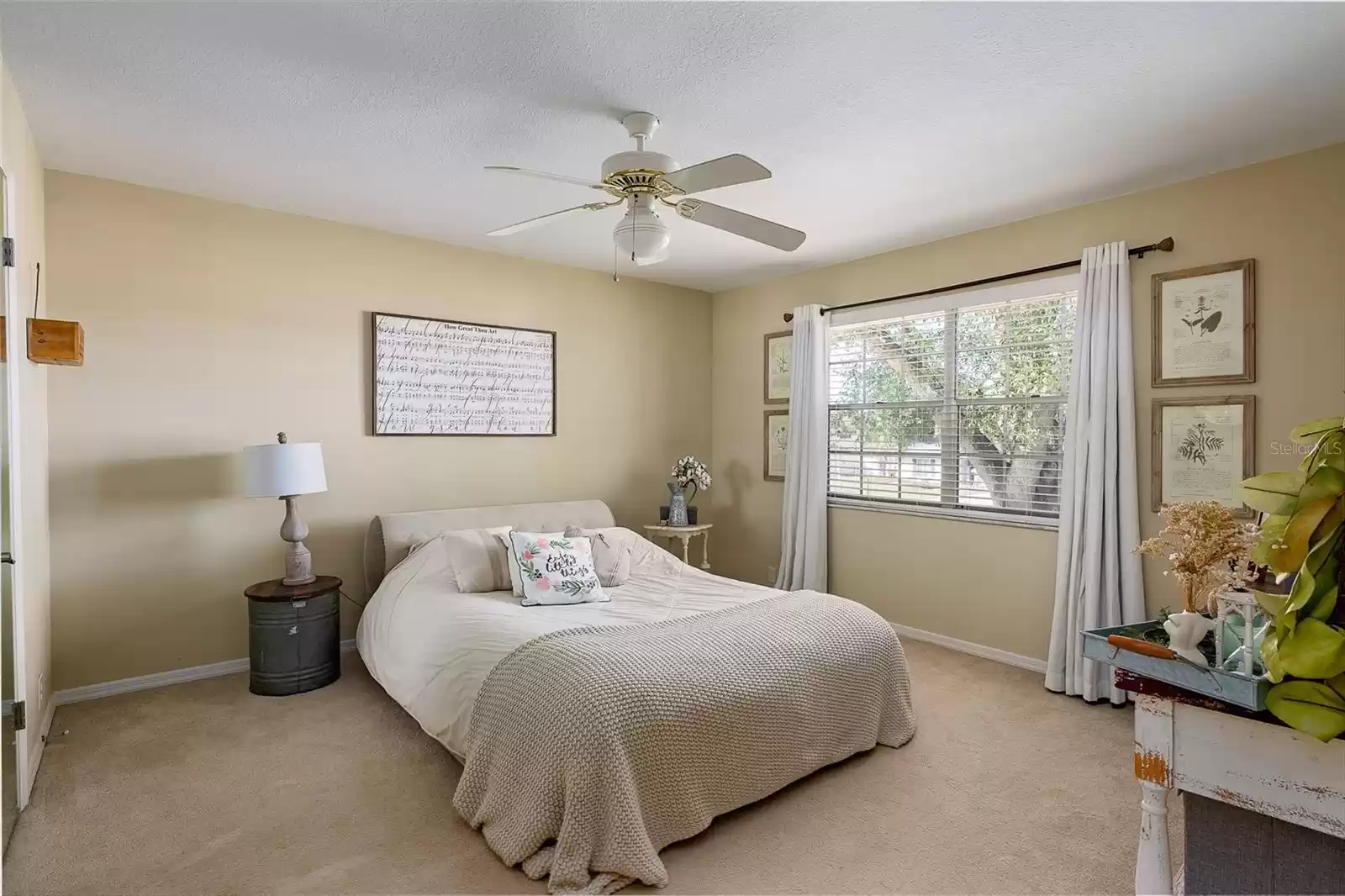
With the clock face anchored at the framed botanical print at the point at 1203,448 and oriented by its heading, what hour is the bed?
The bed is roughly at 1 o'clock from the framed botanical print.

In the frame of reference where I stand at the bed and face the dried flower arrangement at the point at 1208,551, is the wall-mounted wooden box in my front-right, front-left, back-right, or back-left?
back-right

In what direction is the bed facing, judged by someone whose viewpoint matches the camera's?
facing the viewer and to the right of the viewer

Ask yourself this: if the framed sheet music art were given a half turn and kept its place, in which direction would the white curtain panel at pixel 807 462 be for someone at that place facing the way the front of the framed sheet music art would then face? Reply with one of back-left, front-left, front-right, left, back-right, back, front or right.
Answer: back-right

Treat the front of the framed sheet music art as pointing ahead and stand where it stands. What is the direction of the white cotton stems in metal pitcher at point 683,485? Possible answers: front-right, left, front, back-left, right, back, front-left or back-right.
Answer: front-left

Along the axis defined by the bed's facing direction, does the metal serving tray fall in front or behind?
in front

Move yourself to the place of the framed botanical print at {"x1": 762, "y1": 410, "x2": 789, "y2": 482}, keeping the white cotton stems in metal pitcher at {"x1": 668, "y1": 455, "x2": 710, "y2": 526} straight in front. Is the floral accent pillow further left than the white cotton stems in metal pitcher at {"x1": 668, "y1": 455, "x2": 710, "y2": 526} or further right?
left

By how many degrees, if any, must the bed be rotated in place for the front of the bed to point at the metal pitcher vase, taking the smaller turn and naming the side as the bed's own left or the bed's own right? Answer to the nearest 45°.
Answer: approximately 135° to the bed's own left

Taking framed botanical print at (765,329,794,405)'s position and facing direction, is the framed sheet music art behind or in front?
in front

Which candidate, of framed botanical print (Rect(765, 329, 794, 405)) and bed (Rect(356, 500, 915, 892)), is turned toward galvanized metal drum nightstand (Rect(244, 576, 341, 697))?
the framed botanical print

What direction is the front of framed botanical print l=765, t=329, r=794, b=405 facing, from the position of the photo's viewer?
facing the viewer and to the left of the viewer

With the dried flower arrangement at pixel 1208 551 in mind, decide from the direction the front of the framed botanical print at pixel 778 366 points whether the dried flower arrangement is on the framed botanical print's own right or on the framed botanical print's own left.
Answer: on the framed botanical print's own left

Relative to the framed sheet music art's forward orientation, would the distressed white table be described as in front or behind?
in front
